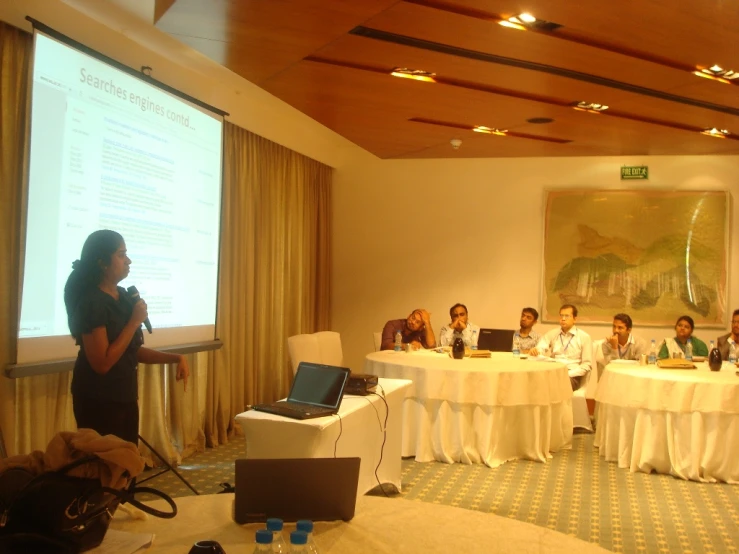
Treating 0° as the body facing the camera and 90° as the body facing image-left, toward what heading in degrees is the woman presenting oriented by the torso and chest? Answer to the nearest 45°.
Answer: approximately 270°

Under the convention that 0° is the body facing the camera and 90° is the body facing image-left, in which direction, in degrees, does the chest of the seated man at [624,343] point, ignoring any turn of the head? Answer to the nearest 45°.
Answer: approximately 45°

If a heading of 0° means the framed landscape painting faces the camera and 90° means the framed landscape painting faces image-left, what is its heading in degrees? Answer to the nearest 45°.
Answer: approximately 0°

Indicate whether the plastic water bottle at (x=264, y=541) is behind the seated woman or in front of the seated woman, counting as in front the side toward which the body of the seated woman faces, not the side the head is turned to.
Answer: in front

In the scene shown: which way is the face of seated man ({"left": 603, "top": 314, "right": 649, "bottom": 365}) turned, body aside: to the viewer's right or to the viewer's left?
to the viewer's left

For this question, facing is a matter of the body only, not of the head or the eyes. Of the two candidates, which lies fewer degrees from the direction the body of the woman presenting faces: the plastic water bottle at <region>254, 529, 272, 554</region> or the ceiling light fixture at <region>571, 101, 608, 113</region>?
the ceiling light fixture

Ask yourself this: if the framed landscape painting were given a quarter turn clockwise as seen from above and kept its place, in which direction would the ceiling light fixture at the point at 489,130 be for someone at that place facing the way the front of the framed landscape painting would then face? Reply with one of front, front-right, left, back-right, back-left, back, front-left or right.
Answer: front-left

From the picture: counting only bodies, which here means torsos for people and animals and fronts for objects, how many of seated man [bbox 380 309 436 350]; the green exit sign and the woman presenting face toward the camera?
2

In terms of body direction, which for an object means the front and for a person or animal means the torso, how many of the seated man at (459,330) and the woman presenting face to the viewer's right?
1

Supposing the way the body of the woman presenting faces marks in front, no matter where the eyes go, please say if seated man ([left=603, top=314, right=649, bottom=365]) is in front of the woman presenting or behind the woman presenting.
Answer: in front

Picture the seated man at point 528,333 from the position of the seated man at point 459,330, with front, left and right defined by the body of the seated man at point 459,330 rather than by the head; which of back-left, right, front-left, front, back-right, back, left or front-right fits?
left
